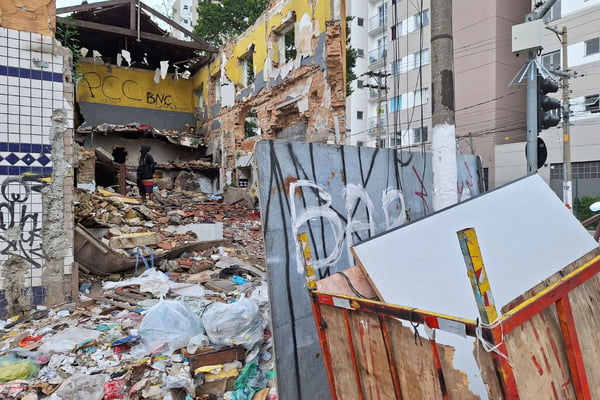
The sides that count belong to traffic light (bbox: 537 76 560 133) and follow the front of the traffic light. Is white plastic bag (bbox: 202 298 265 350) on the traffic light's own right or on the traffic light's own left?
on the traffic light's own right

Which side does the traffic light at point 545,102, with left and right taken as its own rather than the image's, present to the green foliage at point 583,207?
left

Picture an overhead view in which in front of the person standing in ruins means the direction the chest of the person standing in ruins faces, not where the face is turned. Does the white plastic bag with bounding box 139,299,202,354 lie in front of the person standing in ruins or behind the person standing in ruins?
behind

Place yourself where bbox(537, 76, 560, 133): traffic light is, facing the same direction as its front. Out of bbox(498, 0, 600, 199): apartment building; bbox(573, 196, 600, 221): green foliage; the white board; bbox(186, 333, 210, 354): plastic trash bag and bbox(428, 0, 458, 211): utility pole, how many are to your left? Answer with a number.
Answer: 2
